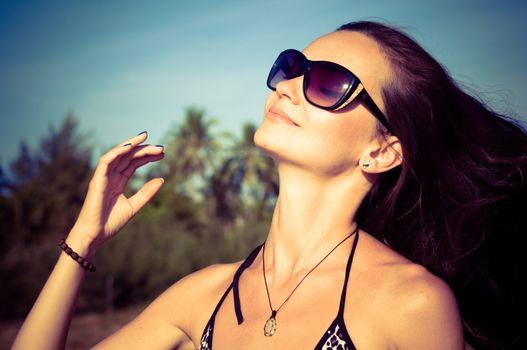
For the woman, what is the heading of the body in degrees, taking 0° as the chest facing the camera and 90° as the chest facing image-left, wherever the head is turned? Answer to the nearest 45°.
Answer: approximately 45°

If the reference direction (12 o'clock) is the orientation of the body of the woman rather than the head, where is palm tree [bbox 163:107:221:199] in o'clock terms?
The palm tree is roughly at 4 o'clock from the woman.

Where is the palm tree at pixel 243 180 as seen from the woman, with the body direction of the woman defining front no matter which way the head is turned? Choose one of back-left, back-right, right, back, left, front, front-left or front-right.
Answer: back-right

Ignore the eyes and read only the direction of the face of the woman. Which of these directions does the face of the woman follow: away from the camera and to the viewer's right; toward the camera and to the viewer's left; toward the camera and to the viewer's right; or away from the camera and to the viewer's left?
toward the camera and to the viewer's left
